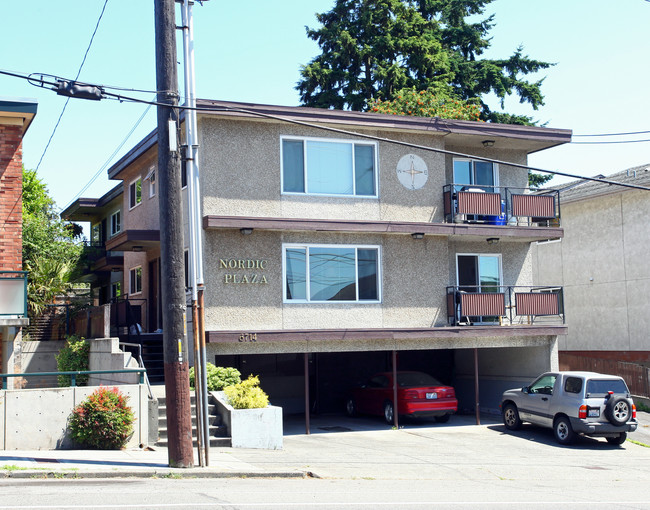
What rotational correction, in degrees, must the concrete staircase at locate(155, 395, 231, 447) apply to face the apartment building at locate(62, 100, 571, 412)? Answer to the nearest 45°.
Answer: approximately 135° to its left

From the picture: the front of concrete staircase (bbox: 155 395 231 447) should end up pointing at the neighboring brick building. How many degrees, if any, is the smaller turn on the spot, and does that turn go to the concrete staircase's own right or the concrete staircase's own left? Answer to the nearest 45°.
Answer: approximately 135° to the concrete staircase's own right

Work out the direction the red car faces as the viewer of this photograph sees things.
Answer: facing away from the viewer and to the left of the viewer

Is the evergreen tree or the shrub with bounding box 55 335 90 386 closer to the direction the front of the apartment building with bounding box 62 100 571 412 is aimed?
the shrub

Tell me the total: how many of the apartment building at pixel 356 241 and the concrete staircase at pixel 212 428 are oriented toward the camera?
2

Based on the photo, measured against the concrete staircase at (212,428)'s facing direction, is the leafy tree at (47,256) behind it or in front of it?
behind

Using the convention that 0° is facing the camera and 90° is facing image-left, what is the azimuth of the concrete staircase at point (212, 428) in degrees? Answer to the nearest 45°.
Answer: approximately 0°

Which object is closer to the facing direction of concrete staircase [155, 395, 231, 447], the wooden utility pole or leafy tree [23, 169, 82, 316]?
the wooden utility pole

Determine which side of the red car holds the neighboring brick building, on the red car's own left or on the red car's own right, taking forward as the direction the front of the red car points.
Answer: on the red car's own left
